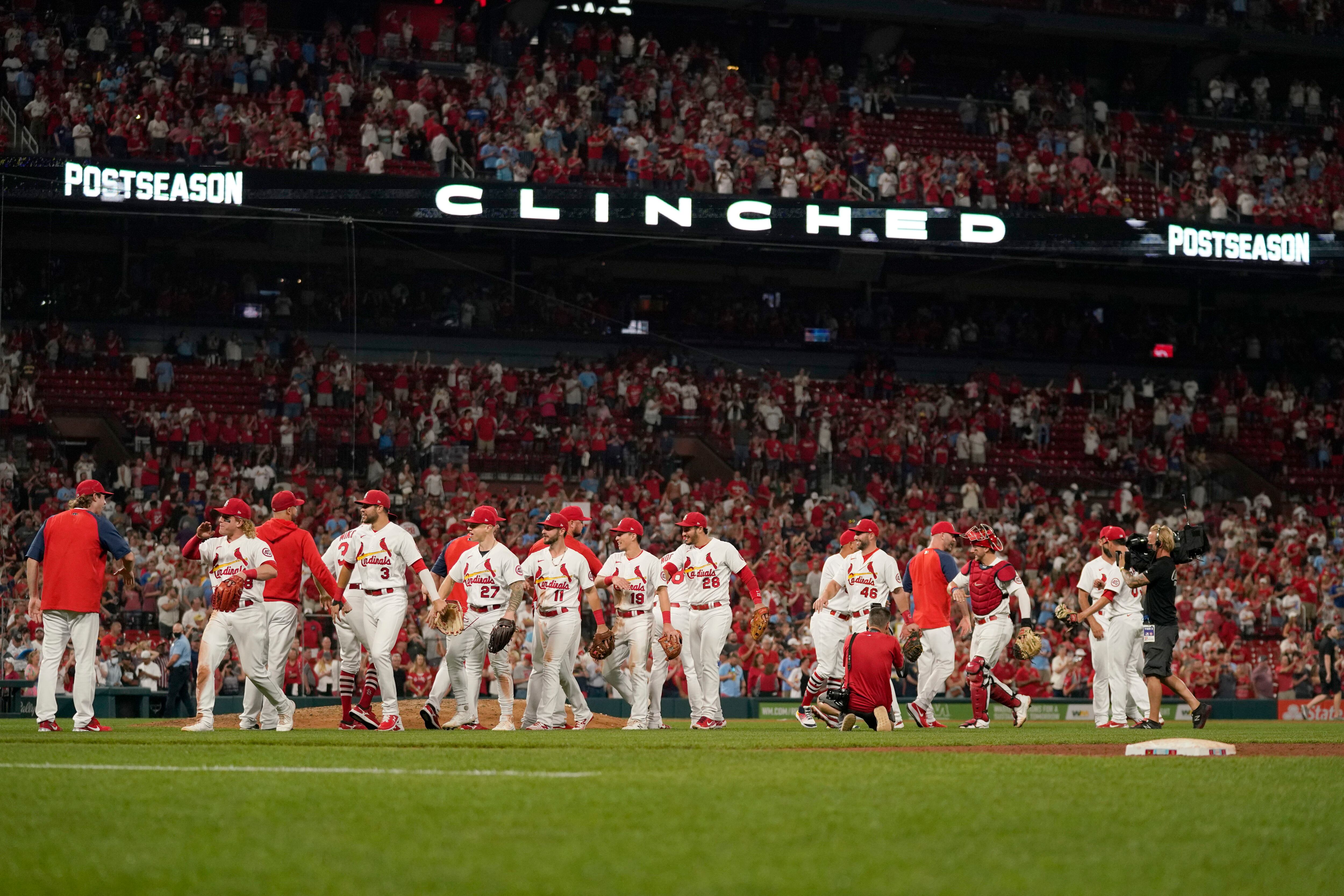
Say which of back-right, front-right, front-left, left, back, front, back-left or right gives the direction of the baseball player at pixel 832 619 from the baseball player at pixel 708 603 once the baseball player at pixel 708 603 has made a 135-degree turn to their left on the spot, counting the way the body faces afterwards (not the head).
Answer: front

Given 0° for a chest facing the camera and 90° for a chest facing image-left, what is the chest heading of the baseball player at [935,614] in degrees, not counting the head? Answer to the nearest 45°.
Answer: approximately 225°

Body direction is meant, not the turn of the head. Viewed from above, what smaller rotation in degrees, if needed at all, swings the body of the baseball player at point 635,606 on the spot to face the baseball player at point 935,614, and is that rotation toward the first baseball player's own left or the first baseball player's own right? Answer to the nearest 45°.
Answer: approximately 135° to the first baseball player's own left

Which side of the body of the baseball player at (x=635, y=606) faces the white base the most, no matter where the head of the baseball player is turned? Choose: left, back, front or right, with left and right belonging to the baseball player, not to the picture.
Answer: left

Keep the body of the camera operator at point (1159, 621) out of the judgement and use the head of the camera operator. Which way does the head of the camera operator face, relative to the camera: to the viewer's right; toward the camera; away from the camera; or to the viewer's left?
to the viewer's left

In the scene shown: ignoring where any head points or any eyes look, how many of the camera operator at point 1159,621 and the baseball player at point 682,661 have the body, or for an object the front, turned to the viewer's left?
1

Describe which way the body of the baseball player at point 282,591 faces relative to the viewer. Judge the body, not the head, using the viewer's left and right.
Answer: facing away from the viewer and to the right of the viewer
